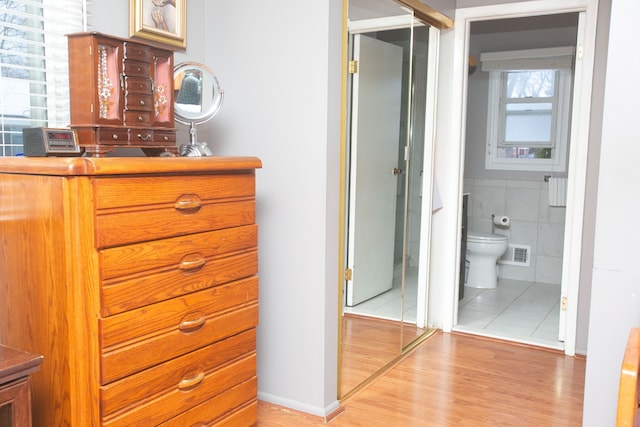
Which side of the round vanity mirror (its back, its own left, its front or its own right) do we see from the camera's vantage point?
front

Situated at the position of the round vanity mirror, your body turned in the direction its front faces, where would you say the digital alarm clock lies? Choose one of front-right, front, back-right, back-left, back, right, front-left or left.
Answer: front-right

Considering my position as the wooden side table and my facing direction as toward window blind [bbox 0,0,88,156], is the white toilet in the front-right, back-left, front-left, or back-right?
front-right

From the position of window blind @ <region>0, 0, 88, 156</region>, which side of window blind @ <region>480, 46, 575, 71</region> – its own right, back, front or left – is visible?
front

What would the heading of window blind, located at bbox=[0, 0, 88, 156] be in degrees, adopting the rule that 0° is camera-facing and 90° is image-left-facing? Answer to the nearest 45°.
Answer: approximately 315°

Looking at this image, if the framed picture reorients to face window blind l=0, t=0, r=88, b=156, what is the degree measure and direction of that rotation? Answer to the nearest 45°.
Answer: approximately 90° to its right

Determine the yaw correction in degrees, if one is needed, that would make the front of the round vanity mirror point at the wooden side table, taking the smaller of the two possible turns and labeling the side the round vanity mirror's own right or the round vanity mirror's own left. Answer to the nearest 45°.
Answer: approximately 45° to the round vanity mirror's own right

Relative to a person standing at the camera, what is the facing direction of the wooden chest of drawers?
facing the viewer and to the right of the viewer

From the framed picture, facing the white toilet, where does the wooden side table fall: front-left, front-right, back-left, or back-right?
back-right
